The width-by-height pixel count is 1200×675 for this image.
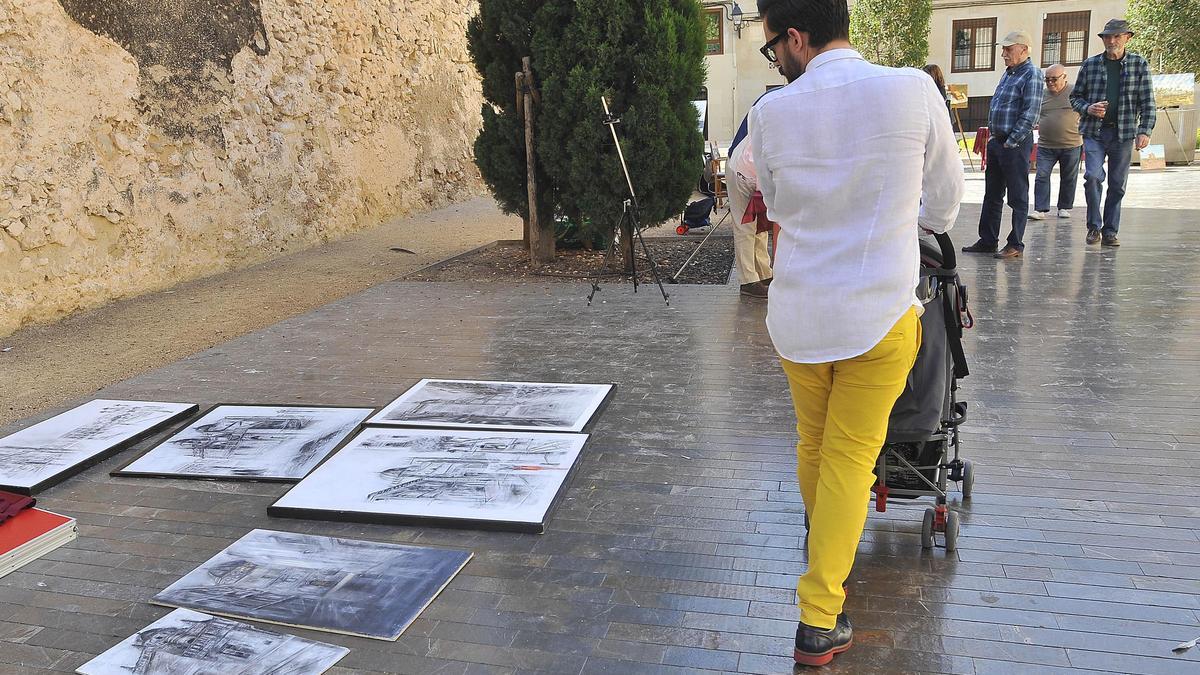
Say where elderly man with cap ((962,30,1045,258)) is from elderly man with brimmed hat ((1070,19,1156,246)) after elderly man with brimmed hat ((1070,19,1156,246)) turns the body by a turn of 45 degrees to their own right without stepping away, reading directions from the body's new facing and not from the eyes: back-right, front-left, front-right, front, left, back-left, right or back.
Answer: front

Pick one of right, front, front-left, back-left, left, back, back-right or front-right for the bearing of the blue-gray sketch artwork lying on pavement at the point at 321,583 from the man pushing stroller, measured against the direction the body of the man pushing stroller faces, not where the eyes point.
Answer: left

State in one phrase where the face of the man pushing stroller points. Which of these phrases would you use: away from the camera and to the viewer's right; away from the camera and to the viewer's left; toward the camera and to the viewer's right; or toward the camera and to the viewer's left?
away from the camera and to the viewer's left

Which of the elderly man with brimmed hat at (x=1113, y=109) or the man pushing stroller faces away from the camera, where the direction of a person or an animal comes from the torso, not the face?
the man pushing stroller

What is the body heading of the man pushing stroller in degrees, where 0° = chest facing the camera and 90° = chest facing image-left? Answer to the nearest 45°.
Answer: approximately 180°

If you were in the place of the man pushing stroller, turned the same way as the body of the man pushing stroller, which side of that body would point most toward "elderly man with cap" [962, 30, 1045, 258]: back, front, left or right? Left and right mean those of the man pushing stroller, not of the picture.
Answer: front

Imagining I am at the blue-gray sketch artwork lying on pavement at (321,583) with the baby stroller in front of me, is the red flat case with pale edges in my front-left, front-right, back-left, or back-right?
back-left

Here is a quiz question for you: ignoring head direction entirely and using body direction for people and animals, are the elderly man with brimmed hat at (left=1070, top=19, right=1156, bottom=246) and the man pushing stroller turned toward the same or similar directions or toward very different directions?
very different directions

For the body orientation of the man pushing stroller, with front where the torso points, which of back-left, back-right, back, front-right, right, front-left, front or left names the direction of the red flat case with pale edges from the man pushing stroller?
left

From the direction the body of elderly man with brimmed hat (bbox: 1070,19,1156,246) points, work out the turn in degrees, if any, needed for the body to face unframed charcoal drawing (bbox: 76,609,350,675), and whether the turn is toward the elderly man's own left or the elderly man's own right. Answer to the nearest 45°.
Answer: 0° — they already face it

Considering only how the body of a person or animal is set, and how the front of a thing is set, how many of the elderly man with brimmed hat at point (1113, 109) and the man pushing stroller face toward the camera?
1

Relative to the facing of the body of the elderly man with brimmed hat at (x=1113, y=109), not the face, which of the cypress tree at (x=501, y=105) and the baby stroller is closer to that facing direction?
the baby stroller

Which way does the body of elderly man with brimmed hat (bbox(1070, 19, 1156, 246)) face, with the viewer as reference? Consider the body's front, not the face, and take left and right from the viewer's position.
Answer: facing the viewer
